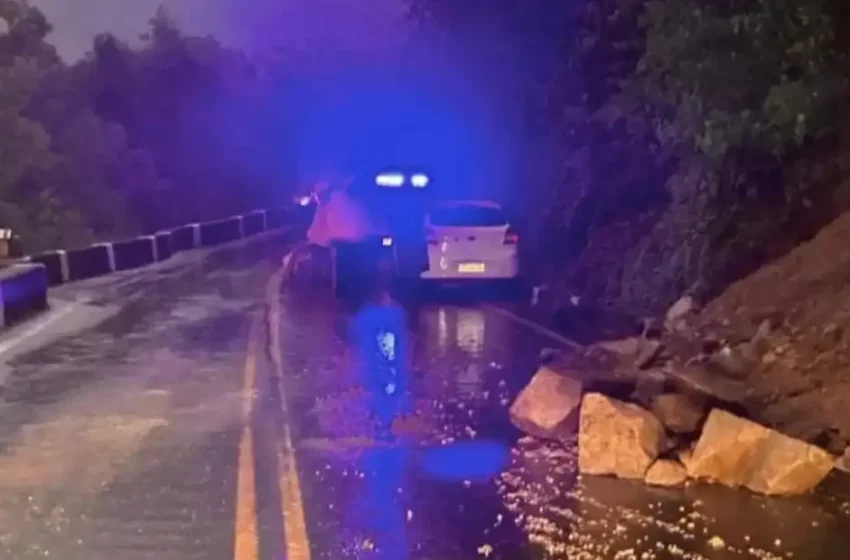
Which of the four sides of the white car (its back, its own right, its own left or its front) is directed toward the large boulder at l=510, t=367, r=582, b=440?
back

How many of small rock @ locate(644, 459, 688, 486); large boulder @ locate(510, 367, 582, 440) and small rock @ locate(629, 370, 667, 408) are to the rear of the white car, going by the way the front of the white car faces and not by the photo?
3

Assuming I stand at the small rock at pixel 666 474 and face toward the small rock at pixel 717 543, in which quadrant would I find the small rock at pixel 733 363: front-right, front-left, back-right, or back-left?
back-left

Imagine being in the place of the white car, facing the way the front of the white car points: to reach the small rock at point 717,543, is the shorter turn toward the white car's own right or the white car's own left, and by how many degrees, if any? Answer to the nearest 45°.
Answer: approximately 180°

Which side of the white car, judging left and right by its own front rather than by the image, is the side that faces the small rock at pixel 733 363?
back

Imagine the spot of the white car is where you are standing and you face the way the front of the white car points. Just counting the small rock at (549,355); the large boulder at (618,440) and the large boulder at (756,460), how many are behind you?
3

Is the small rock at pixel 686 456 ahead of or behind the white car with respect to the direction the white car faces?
behind

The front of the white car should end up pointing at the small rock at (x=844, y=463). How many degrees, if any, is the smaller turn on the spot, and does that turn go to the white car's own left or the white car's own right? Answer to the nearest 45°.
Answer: approximately 180°

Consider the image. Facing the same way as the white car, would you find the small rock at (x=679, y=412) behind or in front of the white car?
behind

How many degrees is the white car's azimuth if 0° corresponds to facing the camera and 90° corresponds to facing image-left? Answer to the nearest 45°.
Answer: approximately 180°

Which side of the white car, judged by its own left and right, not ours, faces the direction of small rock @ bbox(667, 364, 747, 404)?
back

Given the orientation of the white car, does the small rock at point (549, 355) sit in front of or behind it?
behind

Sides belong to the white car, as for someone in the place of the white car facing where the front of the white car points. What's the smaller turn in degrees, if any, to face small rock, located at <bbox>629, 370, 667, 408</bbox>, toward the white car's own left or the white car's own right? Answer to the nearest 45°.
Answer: approximately 180°

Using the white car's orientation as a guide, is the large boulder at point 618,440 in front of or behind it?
behind
